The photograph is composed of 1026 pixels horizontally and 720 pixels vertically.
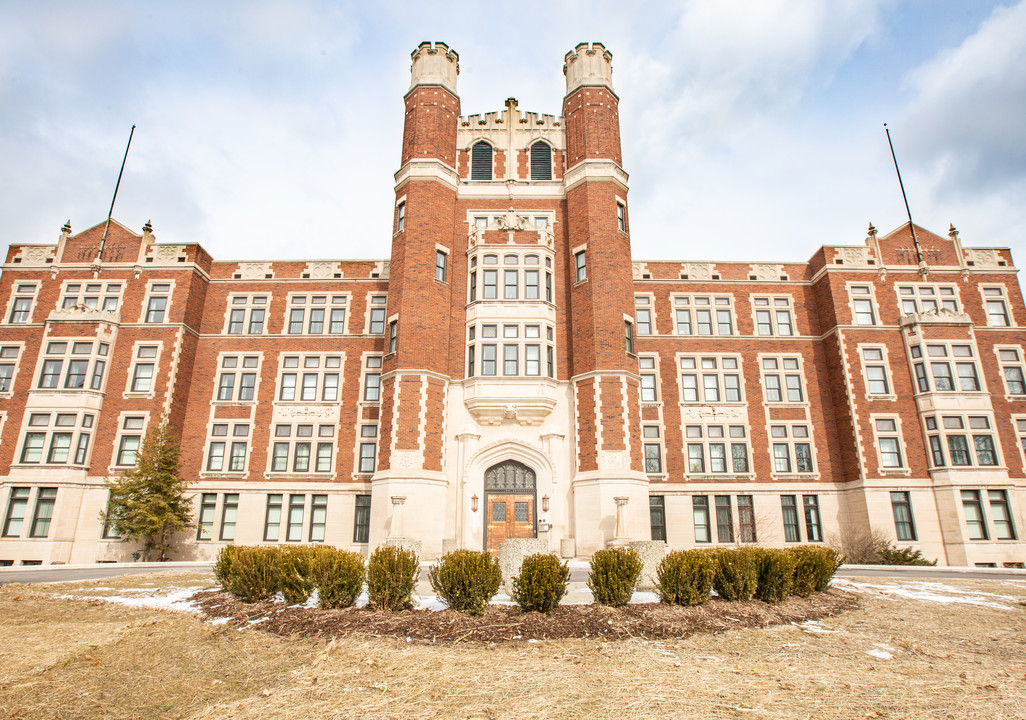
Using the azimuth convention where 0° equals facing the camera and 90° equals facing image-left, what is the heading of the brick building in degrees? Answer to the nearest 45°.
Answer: approximately 0°

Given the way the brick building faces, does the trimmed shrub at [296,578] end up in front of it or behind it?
in front

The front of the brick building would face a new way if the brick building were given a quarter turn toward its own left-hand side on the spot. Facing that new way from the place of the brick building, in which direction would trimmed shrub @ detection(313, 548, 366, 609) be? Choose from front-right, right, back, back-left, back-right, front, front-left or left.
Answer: right

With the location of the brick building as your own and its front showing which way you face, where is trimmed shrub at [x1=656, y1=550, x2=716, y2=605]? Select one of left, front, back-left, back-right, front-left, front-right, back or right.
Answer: front

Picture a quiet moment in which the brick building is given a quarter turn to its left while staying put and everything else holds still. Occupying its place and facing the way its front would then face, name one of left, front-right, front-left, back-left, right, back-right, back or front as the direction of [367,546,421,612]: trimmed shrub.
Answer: right

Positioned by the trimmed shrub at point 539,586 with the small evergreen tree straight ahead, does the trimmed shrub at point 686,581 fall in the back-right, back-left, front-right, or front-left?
back-right

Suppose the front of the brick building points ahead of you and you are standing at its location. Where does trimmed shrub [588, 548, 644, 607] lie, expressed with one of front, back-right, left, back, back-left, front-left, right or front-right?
front

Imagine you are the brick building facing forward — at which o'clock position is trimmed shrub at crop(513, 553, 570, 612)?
The trimmed shrub is roughly at 12 o'clock from the brick building.

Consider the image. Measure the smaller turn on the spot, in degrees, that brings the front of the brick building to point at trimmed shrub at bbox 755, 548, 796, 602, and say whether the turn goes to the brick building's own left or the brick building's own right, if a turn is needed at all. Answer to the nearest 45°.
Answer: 0° — it already faces it

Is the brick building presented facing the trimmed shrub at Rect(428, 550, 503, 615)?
yes

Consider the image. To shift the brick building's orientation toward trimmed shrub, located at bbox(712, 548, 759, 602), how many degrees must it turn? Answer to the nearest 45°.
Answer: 0° — it already faces it

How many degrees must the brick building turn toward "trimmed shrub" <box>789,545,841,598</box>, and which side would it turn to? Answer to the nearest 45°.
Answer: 0° — it already faces it
